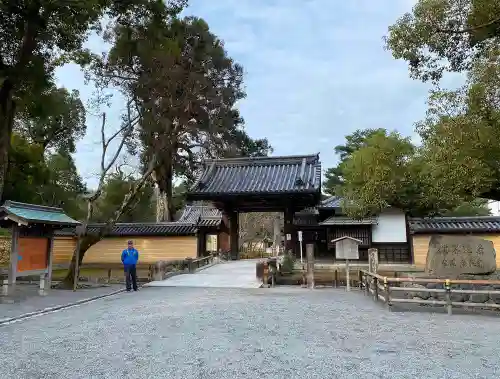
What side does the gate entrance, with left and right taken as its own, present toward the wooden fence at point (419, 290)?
front

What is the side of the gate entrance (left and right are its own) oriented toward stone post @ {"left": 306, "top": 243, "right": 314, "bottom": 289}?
front

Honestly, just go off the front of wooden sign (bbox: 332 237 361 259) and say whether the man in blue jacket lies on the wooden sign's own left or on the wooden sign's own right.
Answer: on the wooden sign's own right

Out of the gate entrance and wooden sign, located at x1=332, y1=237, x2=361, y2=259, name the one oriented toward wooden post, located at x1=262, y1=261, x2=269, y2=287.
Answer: the gate entrance

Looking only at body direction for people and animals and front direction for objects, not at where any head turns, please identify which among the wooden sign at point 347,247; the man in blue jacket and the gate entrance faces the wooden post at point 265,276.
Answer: the gate entrance

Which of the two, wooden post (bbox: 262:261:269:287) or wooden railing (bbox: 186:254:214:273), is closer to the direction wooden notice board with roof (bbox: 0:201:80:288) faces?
the wooden post

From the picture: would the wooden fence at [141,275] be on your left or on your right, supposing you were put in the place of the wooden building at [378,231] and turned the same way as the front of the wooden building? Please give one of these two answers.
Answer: on your right

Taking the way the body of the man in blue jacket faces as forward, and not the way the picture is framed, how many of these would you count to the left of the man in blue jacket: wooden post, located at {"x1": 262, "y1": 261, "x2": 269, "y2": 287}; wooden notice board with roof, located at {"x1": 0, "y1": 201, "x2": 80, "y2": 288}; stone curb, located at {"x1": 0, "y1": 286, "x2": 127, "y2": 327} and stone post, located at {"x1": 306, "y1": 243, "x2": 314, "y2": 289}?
2

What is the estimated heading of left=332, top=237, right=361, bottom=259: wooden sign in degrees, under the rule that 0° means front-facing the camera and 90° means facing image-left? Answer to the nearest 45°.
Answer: approximately 0°

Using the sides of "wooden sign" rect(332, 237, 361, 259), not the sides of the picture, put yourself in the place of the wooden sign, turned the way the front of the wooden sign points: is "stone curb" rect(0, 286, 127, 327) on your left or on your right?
on your right

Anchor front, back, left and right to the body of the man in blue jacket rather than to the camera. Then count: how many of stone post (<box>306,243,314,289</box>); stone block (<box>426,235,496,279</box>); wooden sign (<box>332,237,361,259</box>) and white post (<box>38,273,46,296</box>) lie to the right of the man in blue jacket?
1

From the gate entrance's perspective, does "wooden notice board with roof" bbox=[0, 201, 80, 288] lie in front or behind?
in front

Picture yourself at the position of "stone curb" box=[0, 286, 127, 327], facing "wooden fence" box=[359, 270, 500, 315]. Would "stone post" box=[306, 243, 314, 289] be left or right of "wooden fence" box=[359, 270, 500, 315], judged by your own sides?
left

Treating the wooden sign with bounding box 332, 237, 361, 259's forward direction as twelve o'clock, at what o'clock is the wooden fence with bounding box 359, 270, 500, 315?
The wooden fence is roughly at 11 o'clock from the wooden sign.
